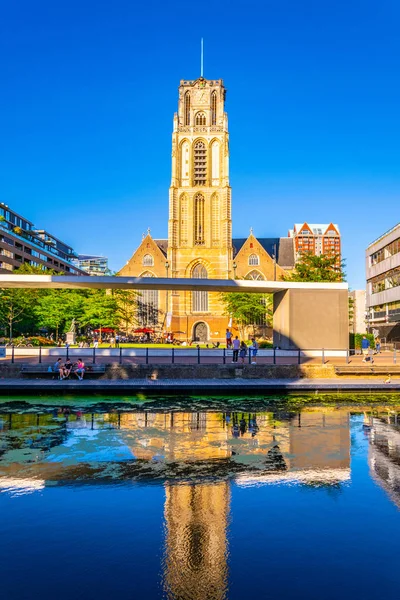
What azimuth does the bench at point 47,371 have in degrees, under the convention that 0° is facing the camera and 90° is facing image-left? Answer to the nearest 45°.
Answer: approximately 0°

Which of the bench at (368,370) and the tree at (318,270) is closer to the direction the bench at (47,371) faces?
the bench

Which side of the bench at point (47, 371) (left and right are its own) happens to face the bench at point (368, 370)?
left

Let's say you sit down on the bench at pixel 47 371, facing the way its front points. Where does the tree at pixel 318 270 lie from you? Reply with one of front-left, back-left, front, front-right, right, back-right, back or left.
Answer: back-left

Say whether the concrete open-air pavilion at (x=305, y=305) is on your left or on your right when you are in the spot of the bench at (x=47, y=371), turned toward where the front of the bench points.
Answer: on your left
